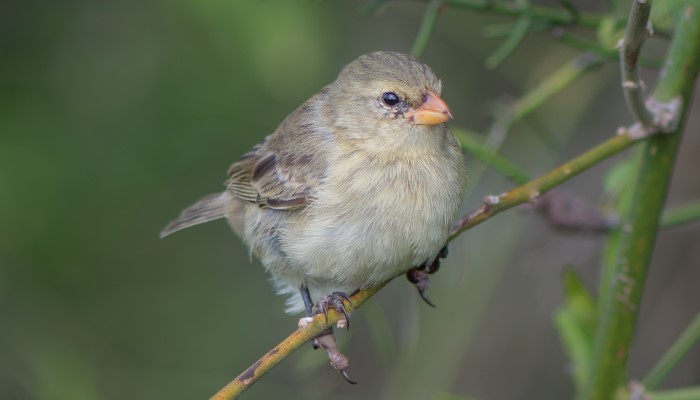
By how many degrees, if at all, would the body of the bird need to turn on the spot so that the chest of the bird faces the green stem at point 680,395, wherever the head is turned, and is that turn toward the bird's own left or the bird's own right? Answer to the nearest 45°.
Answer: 0° — it already faces it

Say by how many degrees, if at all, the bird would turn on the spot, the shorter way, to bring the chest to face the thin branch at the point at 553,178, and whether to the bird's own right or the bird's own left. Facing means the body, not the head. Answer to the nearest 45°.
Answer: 0° — it already faces it

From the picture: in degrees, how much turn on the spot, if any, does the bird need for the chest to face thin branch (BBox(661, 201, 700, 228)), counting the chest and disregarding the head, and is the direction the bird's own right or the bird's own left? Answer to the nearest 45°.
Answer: approximately 45° to the bird's own left

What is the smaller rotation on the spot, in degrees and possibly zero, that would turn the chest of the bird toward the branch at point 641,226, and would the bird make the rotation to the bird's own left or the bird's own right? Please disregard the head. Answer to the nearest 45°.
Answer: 0° — it already faces it

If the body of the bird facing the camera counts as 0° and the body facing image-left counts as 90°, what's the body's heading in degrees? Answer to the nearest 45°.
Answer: approximately 315°
